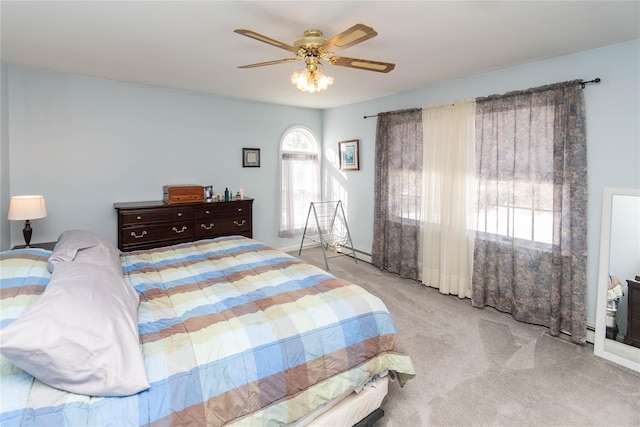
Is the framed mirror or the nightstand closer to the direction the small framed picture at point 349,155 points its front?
the nightstand

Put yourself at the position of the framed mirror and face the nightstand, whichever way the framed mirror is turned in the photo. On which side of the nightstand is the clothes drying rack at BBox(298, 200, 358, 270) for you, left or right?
right

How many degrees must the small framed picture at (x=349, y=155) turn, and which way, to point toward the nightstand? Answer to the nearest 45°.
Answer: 0° — it already faces it

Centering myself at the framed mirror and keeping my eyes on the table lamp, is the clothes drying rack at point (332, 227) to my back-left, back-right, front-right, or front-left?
front-right

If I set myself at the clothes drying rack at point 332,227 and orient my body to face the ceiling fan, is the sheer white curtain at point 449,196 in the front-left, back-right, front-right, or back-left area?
front-left

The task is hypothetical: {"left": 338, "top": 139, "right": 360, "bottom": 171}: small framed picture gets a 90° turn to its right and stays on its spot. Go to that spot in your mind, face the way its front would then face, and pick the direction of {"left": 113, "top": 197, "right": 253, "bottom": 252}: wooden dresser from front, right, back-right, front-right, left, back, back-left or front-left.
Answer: left

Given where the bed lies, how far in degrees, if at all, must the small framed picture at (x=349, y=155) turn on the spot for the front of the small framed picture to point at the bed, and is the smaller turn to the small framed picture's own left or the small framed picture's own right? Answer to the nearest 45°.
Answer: approximately 45° to the small framed picture's own left

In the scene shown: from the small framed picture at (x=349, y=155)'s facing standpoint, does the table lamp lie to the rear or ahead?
ahead

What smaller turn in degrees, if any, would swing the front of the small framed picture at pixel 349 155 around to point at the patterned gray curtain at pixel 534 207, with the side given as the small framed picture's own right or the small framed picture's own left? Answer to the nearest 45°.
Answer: approximately 90° to the small framed picture's own left

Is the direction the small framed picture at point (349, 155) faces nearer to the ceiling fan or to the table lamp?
the table lamp

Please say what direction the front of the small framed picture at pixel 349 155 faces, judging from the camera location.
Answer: facing the viewer and to the left of the viewer

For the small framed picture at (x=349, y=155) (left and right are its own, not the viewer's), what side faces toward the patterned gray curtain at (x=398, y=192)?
left
